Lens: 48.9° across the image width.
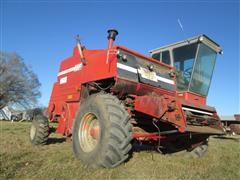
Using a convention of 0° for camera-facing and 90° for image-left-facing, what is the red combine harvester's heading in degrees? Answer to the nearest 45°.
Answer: approximately 315°

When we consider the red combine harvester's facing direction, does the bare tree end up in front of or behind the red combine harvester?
behind
